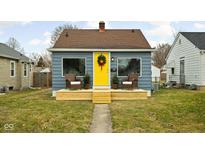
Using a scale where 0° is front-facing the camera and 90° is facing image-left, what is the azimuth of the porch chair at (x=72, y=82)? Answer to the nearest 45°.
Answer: approximately 315°

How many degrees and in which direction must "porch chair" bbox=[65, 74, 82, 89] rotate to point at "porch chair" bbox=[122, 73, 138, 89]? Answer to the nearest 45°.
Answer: approximately 45° to its left

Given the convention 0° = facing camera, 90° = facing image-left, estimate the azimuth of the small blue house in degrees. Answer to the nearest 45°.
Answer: approximately 0°

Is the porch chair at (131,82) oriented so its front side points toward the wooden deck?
yes

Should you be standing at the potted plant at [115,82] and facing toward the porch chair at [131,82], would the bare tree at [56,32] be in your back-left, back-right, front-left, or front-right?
back-left

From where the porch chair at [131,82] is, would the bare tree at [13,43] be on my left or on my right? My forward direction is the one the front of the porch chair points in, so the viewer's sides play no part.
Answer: on my right

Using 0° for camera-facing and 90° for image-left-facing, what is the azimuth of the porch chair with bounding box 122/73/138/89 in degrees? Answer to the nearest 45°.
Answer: approximately 45°

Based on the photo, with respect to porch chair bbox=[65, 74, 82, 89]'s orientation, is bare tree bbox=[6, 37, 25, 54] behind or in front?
behind

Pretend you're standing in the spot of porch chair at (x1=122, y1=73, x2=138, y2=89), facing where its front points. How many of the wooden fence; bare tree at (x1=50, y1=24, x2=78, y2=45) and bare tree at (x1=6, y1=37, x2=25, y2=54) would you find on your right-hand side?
3
